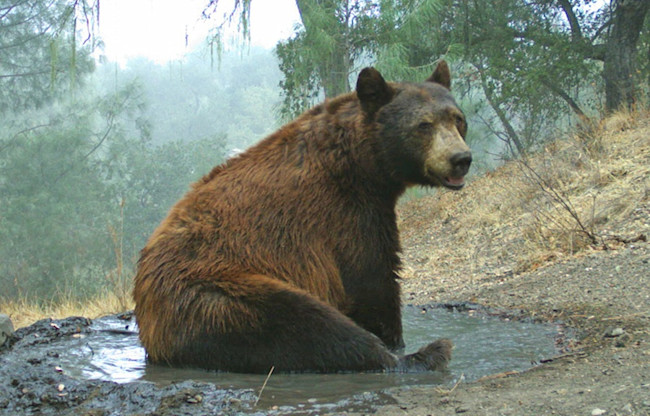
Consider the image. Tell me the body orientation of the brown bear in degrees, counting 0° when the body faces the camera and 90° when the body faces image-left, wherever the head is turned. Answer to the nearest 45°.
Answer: approximately 270°

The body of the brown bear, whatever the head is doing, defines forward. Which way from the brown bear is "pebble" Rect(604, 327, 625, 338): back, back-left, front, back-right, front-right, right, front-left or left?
front

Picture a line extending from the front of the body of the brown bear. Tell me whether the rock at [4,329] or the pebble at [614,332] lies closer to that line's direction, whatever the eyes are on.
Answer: the pebble

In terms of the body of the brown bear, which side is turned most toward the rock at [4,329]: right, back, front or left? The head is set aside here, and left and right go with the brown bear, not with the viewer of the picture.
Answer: back
